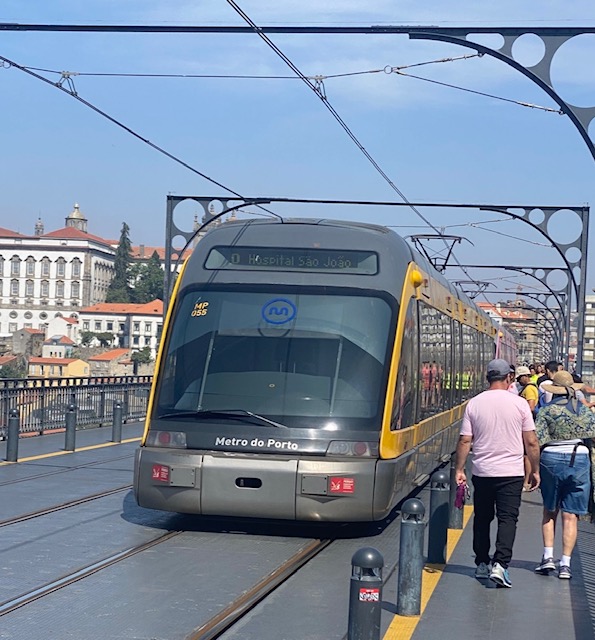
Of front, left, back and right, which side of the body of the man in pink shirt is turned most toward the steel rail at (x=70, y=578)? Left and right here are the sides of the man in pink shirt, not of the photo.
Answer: left

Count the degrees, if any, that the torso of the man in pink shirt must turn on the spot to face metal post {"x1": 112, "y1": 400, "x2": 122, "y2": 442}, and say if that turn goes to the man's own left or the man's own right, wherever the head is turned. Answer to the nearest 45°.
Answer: approximately 45° to the man's own left

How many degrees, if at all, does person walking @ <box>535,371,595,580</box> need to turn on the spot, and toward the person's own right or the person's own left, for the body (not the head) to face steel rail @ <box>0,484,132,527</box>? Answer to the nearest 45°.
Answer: approximately 90° to the person's own left

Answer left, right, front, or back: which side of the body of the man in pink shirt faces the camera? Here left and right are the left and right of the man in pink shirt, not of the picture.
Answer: back

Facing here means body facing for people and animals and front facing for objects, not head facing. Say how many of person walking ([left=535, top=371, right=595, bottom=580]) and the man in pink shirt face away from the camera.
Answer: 2

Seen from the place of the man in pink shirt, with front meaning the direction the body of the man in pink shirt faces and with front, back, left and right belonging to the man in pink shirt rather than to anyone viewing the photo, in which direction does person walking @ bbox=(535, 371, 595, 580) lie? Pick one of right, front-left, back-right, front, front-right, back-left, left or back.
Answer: front-right

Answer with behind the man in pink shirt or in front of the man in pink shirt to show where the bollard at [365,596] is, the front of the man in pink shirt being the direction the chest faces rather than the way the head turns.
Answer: behind

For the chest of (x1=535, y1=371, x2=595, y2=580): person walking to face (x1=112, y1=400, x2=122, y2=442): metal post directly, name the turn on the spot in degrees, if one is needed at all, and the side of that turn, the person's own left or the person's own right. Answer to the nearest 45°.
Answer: approximately 45° to the person's own left

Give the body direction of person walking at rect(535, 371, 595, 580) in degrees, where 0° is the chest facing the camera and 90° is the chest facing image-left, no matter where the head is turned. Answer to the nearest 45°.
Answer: approximately 180°

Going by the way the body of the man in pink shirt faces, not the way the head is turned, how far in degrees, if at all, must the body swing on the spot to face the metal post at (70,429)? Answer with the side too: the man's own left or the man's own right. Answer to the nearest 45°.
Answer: approximately 45° to the man's own left

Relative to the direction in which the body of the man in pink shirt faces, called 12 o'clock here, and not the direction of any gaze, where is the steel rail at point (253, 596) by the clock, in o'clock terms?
The steel rail is roughly at 8 o'clock from the man in pink shirt.

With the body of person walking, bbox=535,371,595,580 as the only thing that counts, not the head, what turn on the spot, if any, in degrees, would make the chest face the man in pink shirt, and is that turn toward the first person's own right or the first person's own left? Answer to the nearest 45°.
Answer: approximately 135° to the first person's own left

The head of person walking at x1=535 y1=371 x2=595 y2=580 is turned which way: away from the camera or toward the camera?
away from the camera
